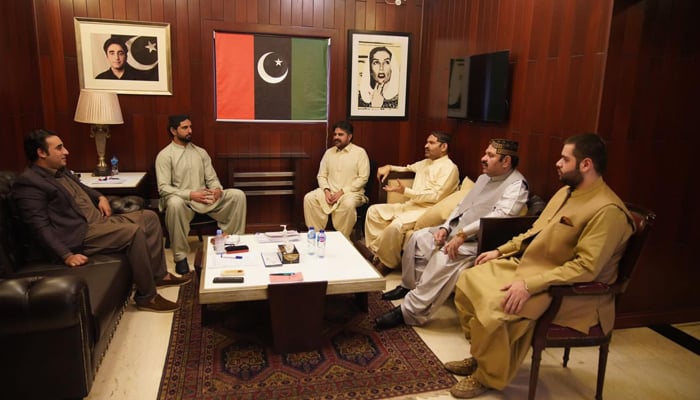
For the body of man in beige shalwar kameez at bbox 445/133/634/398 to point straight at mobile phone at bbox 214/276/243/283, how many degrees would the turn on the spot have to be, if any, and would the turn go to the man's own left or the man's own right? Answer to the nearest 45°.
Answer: approximately 45° to the man's own right

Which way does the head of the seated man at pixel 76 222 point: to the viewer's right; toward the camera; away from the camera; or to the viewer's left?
to the viewer's right

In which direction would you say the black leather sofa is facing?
to the viewer's right

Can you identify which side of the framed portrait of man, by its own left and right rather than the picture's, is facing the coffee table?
front

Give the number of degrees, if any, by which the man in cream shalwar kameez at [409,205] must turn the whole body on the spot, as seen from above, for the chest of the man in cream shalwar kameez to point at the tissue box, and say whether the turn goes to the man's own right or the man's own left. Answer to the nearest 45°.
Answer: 0° — they already face it

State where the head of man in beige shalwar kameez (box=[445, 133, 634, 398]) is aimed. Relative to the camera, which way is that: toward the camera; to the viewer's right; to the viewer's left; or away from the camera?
to the viewer's left

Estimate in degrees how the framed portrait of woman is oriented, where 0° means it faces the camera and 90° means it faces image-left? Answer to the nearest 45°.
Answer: approximately 0°
